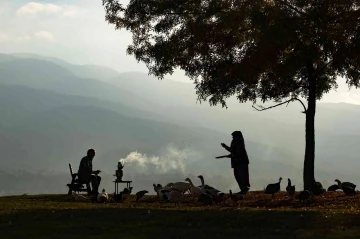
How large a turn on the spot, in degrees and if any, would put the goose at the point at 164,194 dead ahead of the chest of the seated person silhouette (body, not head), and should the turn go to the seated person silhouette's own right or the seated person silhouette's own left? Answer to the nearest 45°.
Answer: approximately 45° to the seated person silhouette's own right

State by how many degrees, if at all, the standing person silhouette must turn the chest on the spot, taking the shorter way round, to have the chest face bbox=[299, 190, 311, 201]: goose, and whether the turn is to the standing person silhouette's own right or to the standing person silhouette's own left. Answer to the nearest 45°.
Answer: approximately 135° to the standing person silhouette's own left

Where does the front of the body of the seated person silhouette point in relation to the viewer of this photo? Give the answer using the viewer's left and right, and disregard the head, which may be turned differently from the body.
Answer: facing to the right of the viewer

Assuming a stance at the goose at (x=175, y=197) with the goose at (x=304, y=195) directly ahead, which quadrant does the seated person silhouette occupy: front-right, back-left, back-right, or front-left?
back-left

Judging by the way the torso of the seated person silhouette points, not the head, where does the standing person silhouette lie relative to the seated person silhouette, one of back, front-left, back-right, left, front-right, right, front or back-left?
front

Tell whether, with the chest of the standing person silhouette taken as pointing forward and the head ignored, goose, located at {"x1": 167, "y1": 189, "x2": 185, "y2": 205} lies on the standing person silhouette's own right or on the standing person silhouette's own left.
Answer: on the standing person silhouette's own left

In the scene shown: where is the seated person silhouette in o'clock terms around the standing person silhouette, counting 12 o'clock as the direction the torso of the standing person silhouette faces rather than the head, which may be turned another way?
The seated person silhouette is roughly at 12 o'clock from the standing person silhouette.

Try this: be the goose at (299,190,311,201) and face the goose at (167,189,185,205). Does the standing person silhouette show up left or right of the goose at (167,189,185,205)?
right

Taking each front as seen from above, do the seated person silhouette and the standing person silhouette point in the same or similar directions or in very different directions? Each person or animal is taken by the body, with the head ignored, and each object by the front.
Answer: very different directions

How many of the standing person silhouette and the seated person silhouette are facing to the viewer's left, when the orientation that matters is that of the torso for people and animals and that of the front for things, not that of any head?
1

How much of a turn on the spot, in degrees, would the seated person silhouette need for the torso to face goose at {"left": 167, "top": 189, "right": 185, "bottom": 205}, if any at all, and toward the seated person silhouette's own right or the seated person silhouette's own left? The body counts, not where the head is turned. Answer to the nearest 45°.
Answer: approximately 45° to the seated person silhouette's own right

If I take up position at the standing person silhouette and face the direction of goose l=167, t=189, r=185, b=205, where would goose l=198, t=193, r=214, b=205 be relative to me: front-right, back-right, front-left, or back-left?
front-left

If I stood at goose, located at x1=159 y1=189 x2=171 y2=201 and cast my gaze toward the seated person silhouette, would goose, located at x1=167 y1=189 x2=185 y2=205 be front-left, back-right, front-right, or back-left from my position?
back-left

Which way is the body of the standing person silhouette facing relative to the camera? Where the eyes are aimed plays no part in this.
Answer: to the viewer's left
